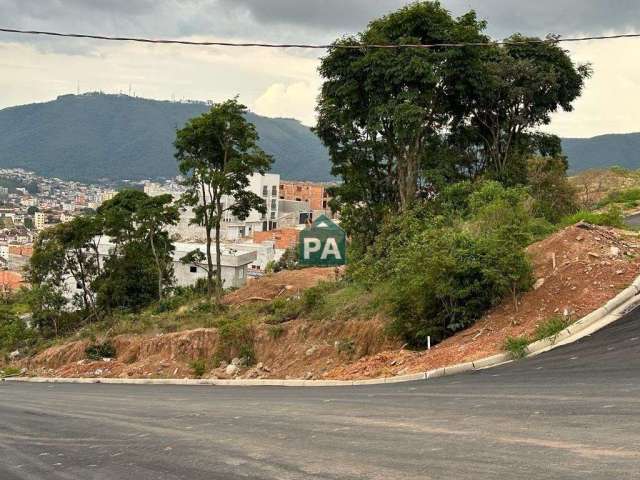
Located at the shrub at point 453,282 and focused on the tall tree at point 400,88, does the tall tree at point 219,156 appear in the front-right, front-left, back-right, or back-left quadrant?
front-left
